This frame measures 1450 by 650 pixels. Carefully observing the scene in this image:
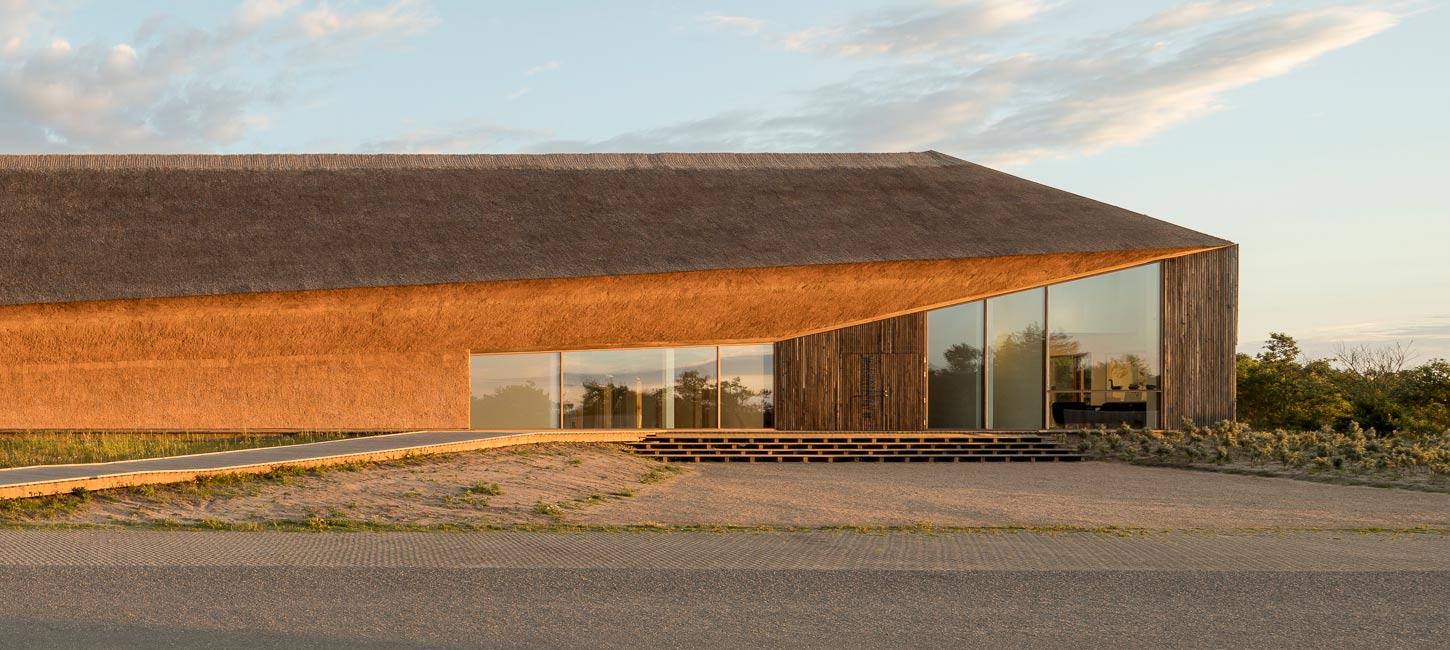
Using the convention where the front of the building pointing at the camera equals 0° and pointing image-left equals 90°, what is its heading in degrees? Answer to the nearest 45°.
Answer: approximately 0°
